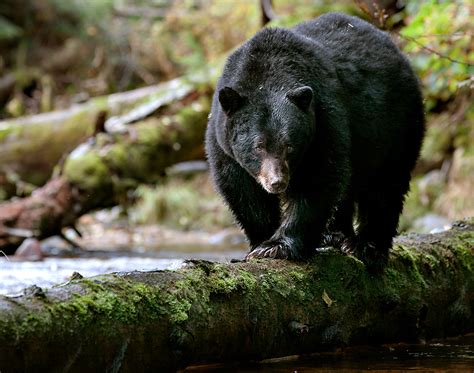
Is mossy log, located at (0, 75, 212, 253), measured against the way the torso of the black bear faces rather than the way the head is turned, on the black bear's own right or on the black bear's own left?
on the black bear's own right

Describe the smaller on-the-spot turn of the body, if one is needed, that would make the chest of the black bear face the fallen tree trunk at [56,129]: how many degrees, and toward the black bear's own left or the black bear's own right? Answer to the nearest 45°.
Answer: approximately 90° to the black bear's own right

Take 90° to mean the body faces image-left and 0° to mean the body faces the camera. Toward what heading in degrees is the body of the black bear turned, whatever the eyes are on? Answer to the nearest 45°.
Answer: approximately 45°
